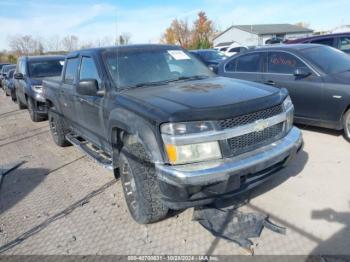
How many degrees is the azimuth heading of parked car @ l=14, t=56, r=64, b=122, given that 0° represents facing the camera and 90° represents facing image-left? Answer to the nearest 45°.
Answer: approximately 315°

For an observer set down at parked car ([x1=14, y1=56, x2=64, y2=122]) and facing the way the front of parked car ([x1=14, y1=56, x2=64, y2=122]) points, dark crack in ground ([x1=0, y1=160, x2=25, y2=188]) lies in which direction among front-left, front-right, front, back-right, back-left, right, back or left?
front-right

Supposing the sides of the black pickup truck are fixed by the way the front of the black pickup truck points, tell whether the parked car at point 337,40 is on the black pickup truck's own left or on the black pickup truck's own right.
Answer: on the black pickup truck's own left

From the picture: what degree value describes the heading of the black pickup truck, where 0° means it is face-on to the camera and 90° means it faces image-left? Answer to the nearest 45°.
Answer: approximately 315°
